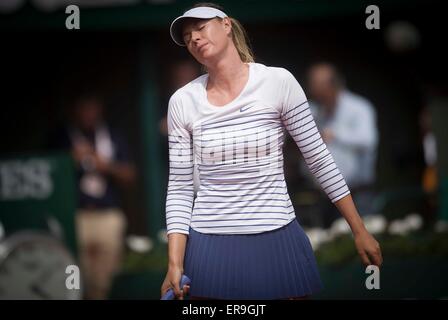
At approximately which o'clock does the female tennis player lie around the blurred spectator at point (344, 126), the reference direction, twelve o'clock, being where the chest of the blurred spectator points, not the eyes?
The female tennis player is roughly at 11 o'clock from the blurred spectator.

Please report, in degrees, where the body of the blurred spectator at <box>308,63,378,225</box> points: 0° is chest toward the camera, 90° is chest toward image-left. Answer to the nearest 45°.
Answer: approximately 45°

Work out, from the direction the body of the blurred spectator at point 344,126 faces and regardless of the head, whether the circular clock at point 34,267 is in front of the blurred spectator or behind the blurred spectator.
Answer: in front

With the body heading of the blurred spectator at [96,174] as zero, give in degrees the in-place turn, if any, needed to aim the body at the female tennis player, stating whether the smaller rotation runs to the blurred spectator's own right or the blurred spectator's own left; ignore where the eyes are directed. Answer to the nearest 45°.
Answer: approximately 45° to the blurred spectator's own left

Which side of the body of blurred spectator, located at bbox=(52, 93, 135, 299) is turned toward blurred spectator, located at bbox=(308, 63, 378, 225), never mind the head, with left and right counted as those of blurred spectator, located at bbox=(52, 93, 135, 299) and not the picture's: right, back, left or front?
left

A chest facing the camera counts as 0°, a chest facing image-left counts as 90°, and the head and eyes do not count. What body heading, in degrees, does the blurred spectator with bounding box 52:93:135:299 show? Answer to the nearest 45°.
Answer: approximately 45°

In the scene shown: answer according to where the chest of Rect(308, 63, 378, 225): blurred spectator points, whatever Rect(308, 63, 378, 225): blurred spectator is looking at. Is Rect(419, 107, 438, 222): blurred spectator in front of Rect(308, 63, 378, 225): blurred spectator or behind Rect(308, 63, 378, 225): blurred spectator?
behind

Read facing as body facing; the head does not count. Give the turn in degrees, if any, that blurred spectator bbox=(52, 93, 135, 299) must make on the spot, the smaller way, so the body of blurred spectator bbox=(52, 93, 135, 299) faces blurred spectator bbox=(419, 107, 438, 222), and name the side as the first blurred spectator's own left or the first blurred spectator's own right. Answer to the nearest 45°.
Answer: approximately 135° to the first blurred spectator's own left

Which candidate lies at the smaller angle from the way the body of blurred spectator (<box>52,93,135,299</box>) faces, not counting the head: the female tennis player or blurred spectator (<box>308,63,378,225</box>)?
the female tennis player
